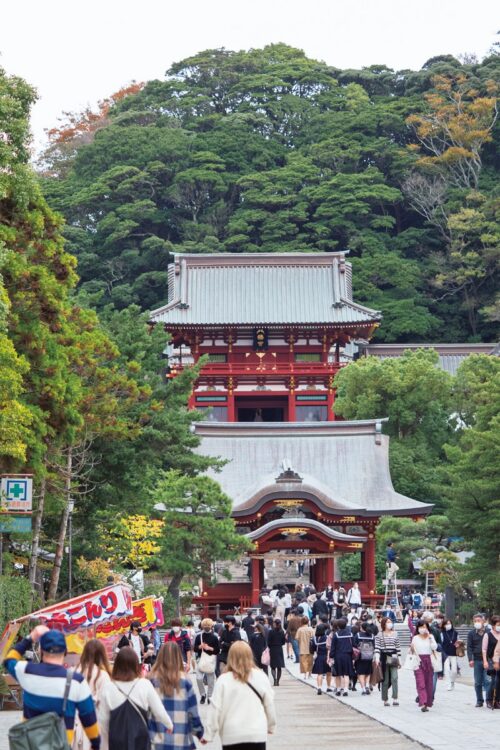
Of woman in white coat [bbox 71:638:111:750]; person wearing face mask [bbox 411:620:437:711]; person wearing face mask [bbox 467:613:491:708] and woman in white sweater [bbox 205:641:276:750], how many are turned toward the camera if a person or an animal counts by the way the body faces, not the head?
2

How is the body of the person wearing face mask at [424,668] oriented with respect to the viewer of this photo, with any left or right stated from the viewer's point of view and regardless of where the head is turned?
facing the viewer

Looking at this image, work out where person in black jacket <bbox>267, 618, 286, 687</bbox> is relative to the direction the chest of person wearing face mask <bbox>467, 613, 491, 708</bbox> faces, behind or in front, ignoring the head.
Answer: behind

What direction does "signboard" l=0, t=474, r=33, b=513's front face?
toward the camera

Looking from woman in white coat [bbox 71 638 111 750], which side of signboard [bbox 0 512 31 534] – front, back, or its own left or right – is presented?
front

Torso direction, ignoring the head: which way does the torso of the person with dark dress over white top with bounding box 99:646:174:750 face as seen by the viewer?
away from the camera

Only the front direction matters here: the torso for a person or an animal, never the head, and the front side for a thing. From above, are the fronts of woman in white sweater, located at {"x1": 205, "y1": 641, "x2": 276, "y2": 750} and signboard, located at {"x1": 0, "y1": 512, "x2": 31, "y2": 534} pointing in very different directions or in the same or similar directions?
very different directions

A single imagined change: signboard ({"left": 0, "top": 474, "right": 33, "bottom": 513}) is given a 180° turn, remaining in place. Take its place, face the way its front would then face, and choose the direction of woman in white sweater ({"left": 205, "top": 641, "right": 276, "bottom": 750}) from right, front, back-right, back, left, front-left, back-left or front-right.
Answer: back

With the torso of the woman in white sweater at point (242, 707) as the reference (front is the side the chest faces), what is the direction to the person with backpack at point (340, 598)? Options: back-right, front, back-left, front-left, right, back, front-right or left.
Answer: front

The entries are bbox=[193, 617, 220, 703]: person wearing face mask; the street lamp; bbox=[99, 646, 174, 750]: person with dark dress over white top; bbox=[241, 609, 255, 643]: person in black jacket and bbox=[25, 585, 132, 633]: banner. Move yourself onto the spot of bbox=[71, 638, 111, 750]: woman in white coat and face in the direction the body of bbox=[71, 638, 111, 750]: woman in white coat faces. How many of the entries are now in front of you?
4

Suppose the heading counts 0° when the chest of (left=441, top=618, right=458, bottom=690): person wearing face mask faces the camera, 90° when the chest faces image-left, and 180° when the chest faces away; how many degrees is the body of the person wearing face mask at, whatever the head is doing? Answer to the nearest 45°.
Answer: approximately 0°

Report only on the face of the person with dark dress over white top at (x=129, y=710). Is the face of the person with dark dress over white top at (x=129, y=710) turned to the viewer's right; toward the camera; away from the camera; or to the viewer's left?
away from the camera

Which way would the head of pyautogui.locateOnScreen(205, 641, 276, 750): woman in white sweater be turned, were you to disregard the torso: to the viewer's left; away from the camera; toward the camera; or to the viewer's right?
away from the camera

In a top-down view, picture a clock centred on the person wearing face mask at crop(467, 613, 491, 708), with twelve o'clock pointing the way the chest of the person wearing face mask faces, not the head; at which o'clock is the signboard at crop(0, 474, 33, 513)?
The signboard is roughly at 3 o'clock from the person wearing face mask.

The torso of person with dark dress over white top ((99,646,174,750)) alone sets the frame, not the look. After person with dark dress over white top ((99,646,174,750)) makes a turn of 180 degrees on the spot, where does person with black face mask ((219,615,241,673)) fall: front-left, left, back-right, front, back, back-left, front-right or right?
back

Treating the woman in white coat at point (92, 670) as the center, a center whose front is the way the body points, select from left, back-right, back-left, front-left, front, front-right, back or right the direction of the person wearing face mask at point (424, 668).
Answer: front-right

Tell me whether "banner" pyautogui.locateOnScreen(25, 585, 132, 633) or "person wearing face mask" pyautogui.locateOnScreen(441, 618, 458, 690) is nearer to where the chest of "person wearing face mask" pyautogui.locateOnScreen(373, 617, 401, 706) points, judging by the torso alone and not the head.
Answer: the banner

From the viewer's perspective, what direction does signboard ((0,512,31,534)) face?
toward the camera

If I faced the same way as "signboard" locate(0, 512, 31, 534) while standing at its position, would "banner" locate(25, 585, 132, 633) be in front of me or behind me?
in front
